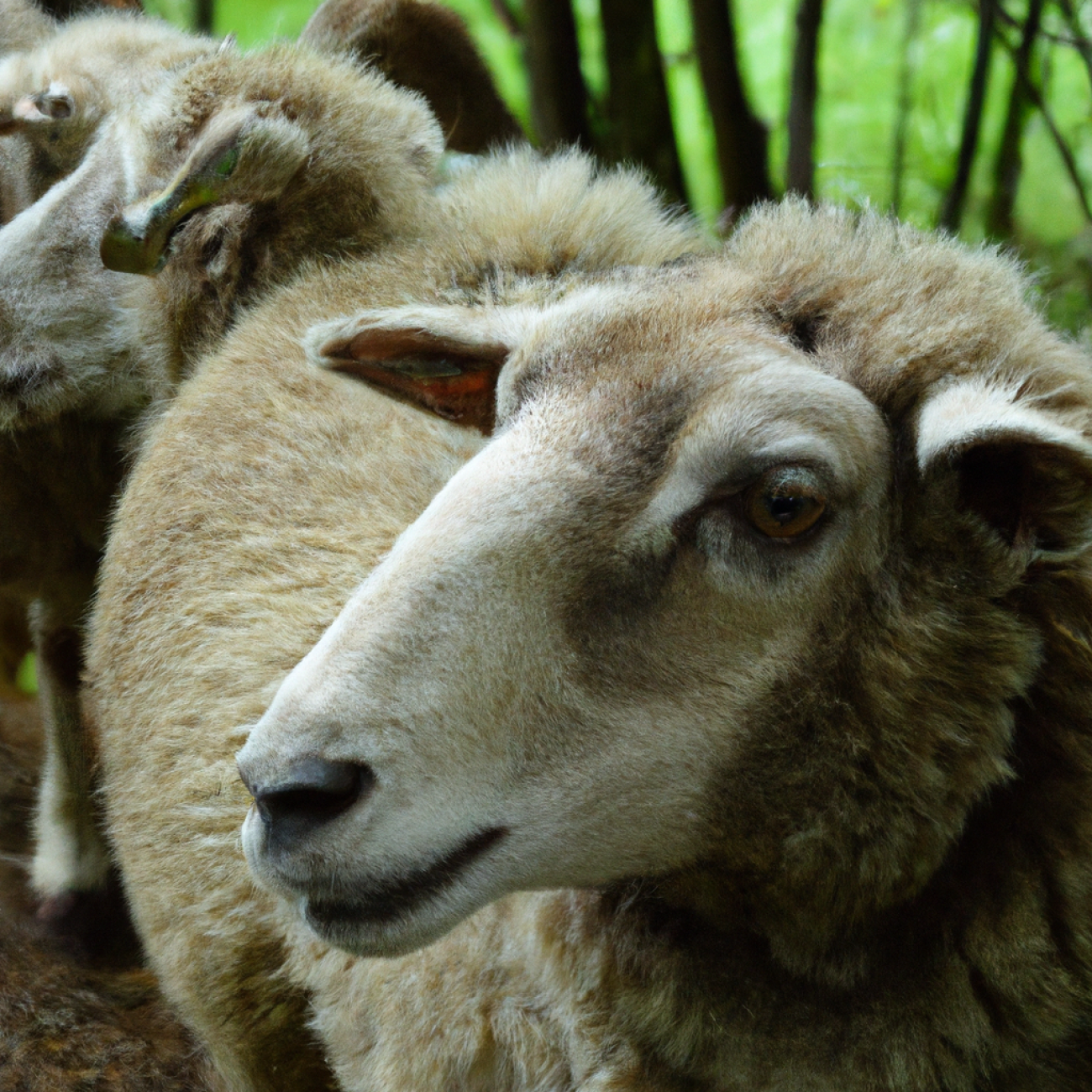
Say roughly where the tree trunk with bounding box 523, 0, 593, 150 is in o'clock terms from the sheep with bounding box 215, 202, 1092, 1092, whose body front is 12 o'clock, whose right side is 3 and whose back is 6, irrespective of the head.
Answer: The tree trunk is roughly at 4 o'clock from the sheep.

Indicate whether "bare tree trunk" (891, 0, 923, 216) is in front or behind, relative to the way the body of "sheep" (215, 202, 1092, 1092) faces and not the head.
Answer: behind

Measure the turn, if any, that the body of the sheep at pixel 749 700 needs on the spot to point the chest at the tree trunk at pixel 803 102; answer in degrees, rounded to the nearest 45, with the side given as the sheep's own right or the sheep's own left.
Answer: approximately 135° to the sheep's own right

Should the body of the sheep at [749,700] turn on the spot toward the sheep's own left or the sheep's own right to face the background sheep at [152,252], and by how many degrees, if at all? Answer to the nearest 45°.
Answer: approximately 90° to the sheep's own right

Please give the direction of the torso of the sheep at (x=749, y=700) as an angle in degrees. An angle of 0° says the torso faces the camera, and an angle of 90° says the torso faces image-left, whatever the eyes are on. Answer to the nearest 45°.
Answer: approximately 45°

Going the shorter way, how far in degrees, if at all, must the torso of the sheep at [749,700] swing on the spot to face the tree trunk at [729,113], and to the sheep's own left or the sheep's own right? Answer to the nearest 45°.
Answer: approximately 135° to the sheep's own right

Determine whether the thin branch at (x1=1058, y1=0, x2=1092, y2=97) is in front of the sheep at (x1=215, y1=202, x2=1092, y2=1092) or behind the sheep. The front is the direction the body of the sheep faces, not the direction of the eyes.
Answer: behind

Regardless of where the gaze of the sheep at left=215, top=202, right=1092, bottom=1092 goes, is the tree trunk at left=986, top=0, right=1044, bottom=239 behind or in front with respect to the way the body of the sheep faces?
behind

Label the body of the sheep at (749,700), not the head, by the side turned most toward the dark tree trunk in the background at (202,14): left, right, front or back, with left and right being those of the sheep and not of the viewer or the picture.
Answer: right

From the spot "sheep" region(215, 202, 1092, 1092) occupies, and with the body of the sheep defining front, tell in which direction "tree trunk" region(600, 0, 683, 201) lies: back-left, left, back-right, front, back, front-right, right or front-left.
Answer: back-right
